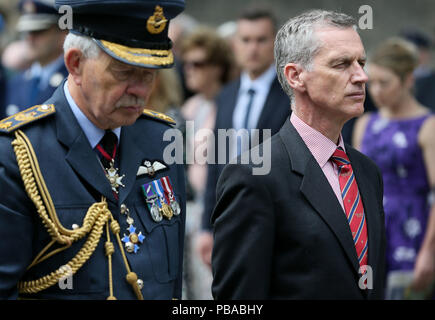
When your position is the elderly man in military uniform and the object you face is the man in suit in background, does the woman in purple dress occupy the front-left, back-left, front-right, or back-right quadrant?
front-right

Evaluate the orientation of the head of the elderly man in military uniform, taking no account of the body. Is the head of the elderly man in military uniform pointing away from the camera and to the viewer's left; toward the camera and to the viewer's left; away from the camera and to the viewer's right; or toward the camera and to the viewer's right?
toward the camera and to the viewer's right

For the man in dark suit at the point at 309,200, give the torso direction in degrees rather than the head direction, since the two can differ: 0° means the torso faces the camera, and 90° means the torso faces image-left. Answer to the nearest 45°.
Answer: approximately 315°

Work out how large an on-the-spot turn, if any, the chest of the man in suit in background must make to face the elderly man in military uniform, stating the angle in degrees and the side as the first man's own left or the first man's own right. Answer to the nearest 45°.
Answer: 0° — they already face them

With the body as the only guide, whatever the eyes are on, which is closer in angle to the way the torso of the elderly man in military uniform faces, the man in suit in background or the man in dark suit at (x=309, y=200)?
the man in dark suit

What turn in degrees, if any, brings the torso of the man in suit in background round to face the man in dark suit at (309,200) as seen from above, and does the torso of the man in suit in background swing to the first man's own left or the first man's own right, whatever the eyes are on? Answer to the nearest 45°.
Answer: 0° — they already face them

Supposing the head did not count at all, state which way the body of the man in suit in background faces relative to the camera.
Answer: toward the camera

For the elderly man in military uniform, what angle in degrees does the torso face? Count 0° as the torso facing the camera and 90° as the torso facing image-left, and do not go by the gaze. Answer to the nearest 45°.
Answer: approximately 315°

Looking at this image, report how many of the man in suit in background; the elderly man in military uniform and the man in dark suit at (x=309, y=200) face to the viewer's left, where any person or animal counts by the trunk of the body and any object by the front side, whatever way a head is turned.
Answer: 0

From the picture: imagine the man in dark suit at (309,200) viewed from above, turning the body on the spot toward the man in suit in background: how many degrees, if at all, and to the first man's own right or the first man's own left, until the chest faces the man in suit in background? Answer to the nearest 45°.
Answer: approximately 135° to the first man's own left
